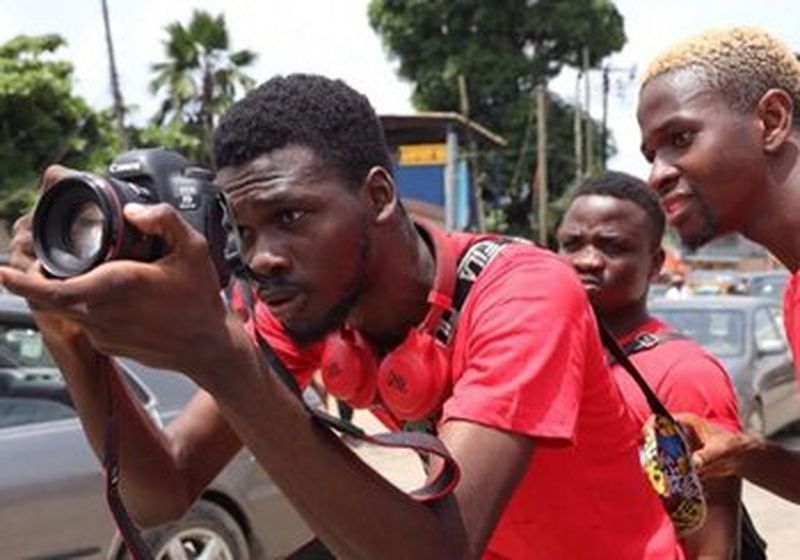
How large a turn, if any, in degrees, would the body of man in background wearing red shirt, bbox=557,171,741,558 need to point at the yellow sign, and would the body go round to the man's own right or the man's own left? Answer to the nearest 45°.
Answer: approximately 135° to the man's own right

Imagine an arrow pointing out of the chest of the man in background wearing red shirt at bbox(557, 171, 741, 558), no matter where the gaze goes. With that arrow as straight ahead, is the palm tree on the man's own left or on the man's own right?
on the man's own right

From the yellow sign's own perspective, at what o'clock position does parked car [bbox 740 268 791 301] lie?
The parked car is roughly at 9 o'clock from the yellow sign.

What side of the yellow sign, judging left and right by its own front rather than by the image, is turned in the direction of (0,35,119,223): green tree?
right

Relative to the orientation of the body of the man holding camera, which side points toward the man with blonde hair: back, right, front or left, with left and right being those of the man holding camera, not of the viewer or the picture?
back

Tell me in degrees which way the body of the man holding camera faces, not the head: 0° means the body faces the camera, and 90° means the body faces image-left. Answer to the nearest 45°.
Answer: approximately 45°

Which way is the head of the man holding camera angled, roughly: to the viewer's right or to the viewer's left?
to the viewer's left
